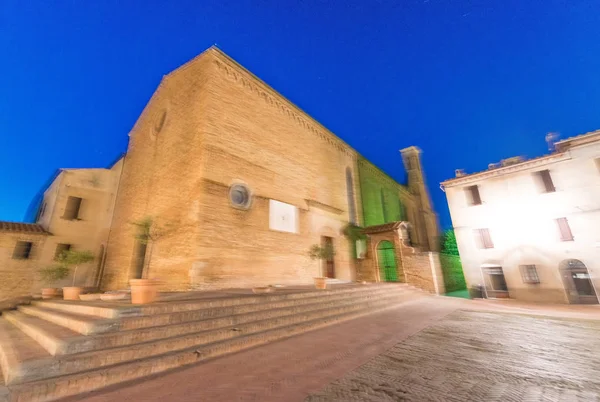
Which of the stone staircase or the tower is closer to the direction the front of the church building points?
the stone staircase

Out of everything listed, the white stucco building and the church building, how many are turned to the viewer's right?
0

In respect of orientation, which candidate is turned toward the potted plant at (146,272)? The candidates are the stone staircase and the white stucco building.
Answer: the white stucco building

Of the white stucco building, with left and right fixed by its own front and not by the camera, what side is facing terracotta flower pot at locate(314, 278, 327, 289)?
front
